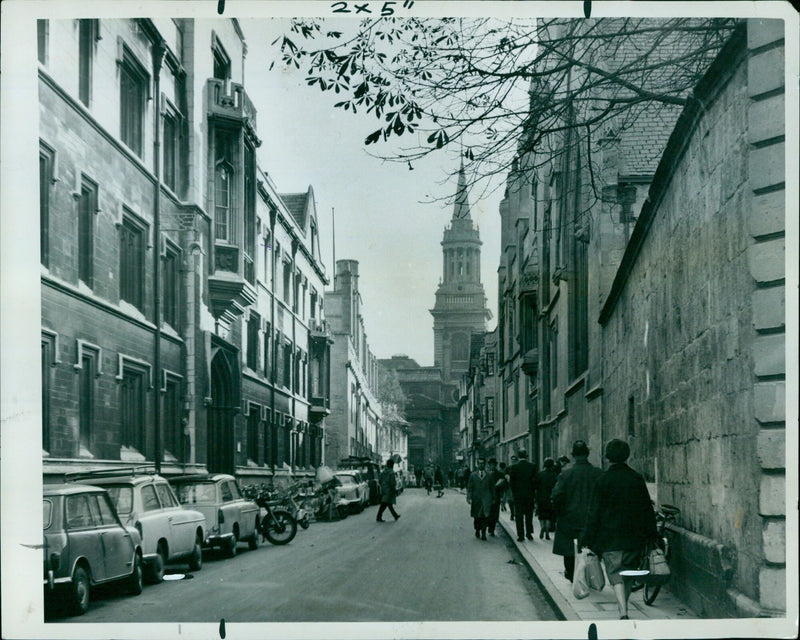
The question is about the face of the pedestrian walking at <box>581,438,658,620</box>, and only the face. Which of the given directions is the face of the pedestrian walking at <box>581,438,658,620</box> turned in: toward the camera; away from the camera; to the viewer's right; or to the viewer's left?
away from the camera

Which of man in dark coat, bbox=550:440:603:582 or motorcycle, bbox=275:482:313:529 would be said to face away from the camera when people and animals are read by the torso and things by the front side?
the man in dark coat

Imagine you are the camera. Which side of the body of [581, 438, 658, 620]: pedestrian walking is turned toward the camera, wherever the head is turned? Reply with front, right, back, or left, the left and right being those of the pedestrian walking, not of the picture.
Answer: back

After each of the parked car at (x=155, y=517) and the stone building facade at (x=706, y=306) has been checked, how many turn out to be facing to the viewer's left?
1

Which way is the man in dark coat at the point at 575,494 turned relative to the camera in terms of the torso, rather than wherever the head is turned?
away from the camera

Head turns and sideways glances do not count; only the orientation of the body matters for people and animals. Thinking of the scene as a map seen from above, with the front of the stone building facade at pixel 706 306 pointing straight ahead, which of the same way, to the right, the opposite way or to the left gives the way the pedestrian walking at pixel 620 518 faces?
to the right
